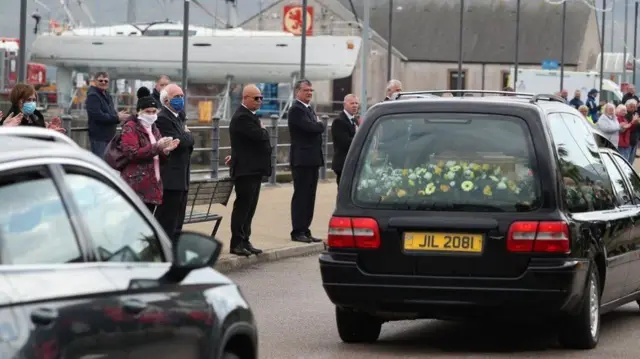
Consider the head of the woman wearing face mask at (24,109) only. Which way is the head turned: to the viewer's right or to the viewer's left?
to the viewer's right

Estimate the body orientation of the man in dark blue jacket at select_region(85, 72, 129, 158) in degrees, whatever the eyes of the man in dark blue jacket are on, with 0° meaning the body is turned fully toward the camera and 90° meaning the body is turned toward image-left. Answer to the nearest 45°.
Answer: approximately 315°

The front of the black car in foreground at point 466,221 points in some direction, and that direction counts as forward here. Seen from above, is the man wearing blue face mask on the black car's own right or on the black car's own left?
on the black car's own left

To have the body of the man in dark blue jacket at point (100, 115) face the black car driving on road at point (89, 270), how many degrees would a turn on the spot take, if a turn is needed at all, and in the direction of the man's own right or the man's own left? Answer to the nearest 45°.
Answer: approximately 45° to the man's own right

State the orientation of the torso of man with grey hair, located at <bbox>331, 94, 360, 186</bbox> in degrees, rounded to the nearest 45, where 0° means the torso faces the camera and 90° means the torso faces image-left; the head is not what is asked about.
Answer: approximately 315°
